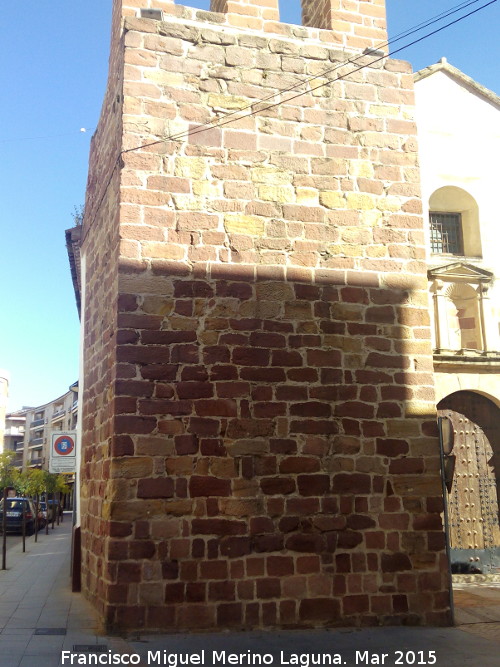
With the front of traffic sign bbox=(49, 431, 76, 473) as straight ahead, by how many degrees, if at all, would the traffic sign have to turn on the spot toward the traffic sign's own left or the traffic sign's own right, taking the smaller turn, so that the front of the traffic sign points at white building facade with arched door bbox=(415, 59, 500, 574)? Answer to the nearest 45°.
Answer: approximately 90° to the traffic sign's own left

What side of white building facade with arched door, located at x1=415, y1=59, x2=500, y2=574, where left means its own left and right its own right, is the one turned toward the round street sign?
right

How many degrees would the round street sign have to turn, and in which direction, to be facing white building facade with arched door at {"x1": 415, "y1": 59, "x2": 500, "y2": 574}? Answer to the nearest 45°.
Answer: approximately 90° to its left

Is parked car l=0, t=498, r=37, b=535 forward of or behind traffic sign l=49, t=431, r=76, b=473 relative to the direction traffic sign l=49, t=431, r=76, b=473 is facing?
behind

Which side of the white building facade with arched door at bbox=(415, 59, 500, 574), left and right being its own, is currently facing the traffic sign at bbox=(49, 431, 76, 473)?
right

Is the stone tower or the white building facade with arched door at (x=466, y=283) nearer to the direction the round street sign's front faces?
the stone tower

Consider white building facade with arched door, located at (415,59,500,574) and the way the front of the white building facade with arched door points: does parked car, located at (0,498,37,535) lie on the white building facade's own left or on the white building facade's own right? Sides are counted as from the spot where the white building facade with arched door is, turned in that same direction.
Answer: on the white building facade's own right

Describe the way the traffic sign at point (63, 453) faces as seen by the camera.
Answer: facing the viewer

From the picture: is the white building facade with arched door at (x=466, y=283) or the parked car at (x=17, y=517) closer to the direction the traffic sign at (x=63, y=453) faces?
the white building facade with arched door

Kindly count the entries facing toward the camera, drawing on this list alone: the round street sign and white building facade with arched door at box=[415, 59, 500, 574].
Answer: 2
